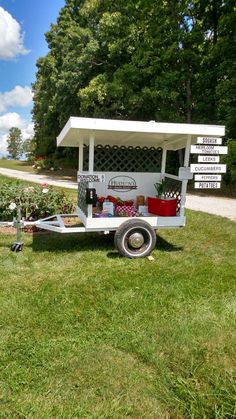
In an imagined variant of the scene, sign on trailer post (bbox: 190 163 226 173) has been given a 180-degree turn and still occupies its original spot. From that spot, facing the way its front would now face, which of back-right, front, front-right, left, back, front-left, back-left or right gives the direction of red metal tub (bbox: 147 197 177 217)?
front-left

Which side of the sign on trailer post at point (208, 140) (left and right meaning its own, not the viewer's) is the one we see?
front

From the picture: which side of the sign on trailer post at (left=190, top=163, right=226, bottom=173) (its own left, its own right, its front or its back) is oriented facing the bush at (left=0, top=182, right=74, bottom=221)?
right

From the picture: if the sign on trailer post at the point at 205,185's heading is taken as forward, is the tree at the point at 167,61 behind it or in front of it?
behind

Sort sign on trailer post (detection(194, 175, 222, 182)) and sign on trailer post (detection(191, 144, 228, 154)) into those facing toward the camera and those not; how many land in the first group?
2

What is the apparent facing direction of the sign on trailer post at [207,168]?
toward the camera

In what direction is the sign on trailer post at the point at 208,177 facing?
toward the camera

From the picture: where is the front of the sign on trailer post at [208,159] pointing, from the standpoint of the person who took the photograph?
facing the viewer

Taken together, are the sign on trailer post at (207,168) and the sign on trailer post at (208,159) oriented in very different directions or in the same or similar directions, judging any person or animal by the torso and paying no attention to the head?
same or similar directions
